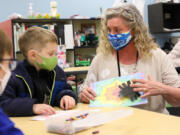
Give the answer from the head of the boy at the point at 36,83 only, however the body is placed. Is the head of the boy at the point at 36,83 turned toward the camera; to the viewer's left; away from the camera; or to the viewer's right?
to the viewer's right

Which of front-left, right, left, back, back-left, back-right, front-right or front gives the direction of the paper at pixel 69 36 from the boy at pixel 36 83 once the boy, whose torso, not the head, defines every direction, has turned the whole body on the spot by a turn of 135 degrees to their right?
right

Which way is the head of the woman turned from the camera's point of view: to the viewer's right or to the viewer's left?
to the viewer's left

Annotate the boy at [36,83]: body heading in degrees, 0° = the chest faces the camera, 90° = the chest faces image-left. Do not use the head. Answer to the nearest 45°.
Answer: approximately 315°
